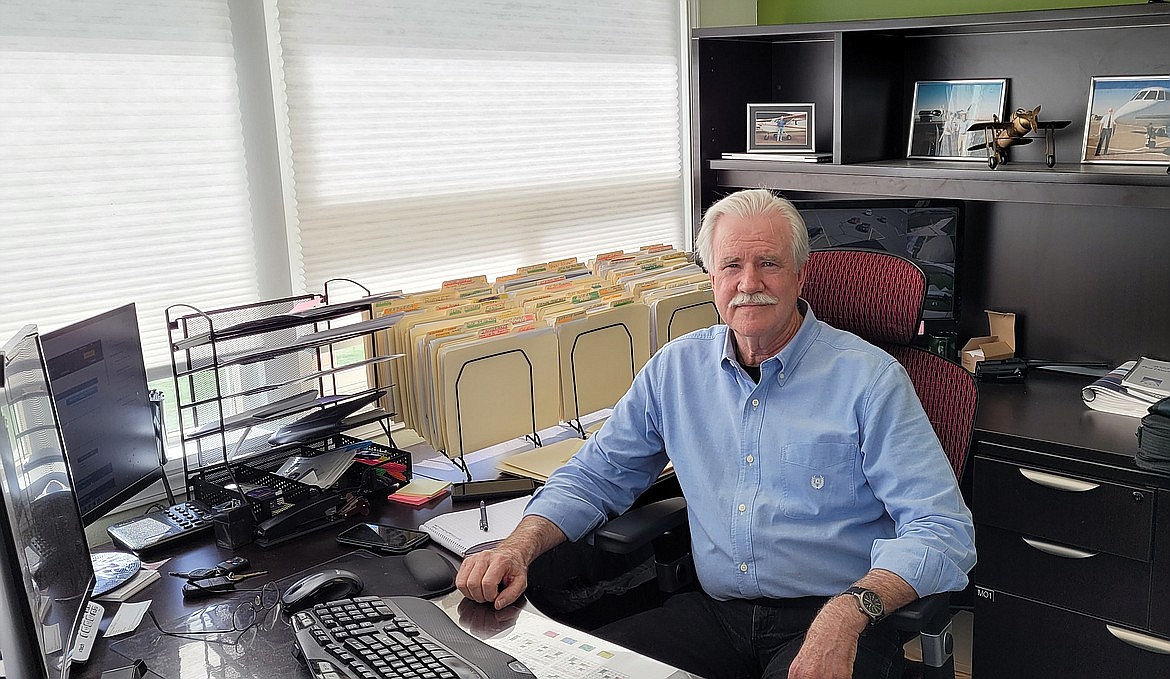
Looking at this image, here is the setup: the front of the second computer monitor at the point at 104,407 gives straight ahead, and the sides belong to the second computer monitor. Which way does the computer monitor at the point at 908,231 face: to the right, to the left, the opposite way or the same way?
to the right

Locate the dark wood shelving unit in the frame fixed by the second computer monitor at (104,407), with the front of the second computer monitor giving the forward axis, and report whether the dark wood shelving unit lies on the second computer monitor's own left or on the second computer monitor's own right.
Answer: on the second computer monitor's own left

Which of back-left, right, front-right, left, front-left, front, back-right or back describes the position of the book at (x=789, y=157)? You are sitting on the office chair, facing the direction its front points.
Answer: back-right

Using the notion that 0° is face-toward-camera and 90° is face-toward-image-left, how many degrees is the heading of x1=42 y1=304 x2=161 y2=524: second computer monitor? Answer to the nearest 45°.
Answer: approximately 315°

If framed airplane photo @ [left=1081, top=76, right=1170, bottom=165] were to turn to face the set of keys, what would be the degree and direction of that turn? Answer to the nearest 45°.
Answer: approximately 45° to its right

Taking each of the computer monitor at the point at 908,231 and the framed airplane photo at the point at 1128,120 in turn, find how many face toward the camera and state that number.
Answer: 2

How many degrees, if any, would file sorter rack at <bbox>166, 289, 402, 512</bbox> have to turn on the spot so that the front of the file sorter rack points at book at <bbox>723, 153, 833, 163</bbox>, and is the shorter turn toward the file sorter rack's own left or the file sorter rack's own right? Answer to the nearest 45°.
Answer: approximately 45° to the file sorter rack's own left

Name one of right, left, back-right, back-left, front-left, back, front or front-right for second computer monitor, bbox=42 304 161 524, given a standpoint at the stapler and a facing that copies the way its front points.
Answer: front-left

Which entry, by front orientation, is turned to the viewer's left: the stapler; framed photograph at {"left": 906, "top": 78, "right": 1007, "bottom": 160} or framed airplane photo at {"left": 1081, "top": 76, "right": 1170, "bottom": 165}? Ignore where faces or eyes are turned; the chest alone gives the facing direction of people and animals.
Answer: the stapler

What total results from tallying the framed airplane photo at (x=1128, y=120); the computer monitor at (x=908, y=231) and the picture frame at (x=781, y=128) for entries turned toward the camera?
3

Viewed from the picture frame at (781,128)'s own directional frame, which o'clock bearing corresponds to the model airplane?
The model airplane is roughly at 10 o'clock from the picture frame.

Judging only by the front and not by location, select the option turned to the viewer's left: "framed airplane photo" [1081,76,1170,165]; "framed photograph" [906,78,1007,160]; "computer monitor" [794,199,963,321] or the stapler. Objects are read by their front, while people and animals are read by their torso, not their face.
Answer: the stapler

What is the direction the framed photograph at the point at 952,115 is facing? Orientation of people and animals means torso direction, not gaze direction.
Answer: toward the camera

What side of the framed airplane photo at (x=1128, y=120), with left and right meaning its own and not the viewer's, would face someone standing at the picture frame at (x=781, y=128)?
right

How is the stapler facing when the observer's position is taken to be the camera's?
facing to the left of the viewer
